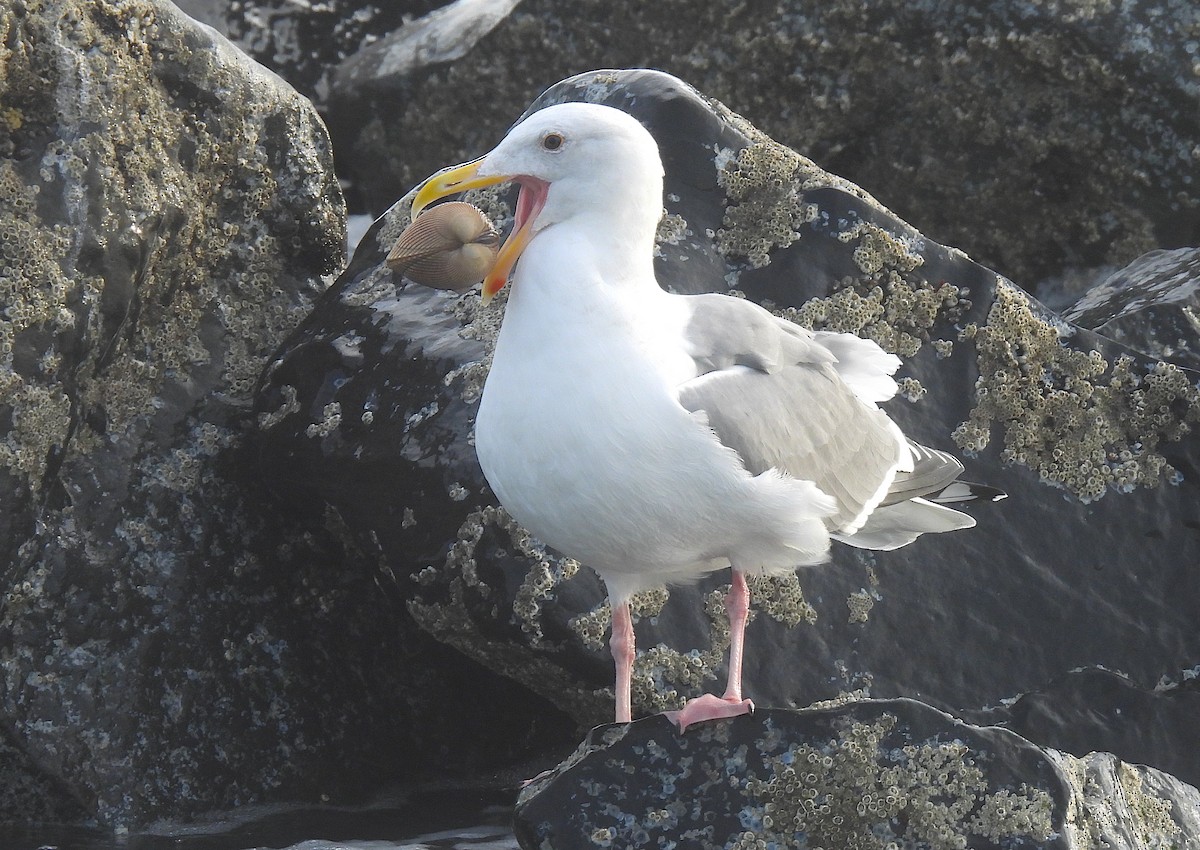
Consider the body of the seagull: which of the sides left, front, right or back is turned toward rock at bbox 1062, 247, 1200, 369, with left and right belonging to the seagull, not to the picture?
back

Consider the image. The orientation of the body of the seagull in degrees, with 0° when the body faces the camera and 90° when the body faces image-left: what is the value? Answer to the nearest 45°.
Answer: approximately 45°

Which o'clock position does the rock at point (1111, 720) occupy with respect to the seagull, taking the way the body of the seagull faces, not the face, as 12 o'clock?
The rock is roughly at 6 o'clock from the seagull.

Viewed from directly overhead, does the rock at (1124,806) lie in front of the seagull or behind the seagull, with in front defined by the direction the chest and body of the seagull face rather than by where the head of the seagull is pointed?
behind
